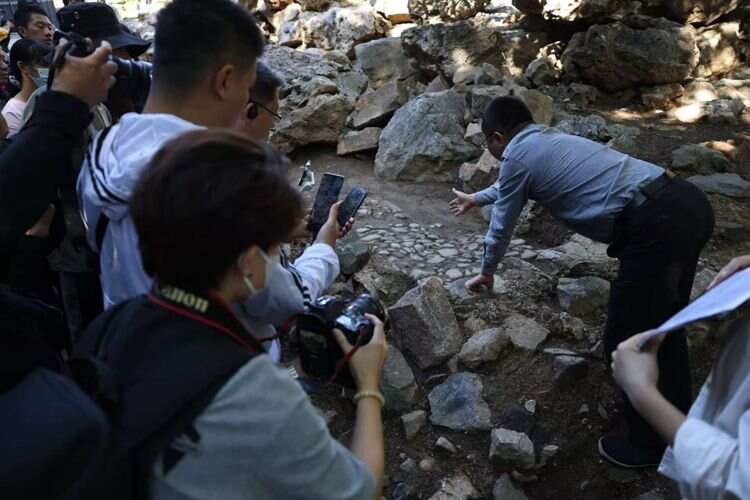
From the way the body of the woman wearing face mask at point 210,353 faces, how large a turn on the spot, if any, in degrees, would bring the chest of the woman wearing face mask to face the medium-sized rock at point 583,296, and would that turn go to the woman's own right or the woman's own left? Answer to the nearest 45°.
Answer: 0° — they already face it

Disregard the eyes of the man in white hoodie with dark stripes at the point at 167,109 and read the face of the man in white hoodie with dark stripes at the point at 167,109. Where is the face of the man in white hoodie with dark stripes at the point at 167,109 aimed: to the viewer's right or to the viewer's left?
to the viewer's right

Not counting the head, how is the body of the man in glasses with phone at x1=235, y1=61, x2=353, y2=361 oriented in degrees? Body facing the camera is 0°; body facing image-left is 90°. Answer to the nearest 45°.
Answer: approximately 270°

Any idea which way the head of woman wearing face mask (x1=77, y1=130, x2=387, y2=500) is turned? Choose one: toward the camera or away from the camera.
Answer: away from the camera

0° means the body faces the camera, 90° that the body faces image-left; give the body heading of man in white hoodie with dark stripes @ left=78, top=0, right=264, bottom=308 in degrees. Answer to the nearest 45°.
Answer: approximately 225°

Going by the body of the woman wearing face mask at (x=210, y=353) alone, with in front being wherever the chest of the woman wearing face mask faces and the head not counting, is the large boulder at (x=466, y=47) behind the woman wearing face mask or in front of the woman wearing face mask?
in front

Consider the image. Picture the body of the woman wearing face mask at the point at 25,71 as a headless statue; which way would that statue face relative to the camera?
to the viewer's right

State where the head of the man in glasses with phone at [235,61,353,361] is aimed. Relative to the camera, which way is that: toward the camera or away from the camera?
away from the camera

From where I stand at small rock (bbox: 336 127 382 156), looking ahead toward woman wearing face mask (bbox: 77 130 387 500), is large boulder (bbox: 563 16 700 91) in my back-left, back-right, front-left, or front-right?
back-left
